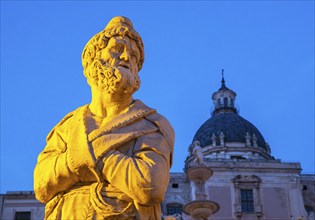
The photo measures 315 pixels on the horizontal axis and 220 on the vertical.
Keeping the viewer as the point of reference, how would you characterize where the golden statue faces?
facing the viewer

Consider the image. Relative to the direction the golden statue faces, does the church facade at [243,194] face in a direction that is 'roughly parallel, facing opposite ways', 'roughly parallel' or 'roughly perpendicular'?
roughly parallel

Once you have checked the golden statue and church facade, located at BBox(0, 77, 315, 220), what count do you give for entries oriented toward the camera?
2

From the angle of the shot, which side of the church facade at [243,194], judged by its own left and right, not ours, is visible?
front

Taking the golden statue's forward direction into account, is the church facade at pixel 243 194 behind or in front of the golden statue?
behind

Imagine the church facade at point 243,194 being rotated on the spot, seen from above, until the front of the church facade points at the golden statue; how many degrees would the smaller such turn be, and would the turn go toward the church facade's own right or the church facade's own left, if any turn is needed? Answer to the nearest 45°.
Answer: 0° — it already faces it
